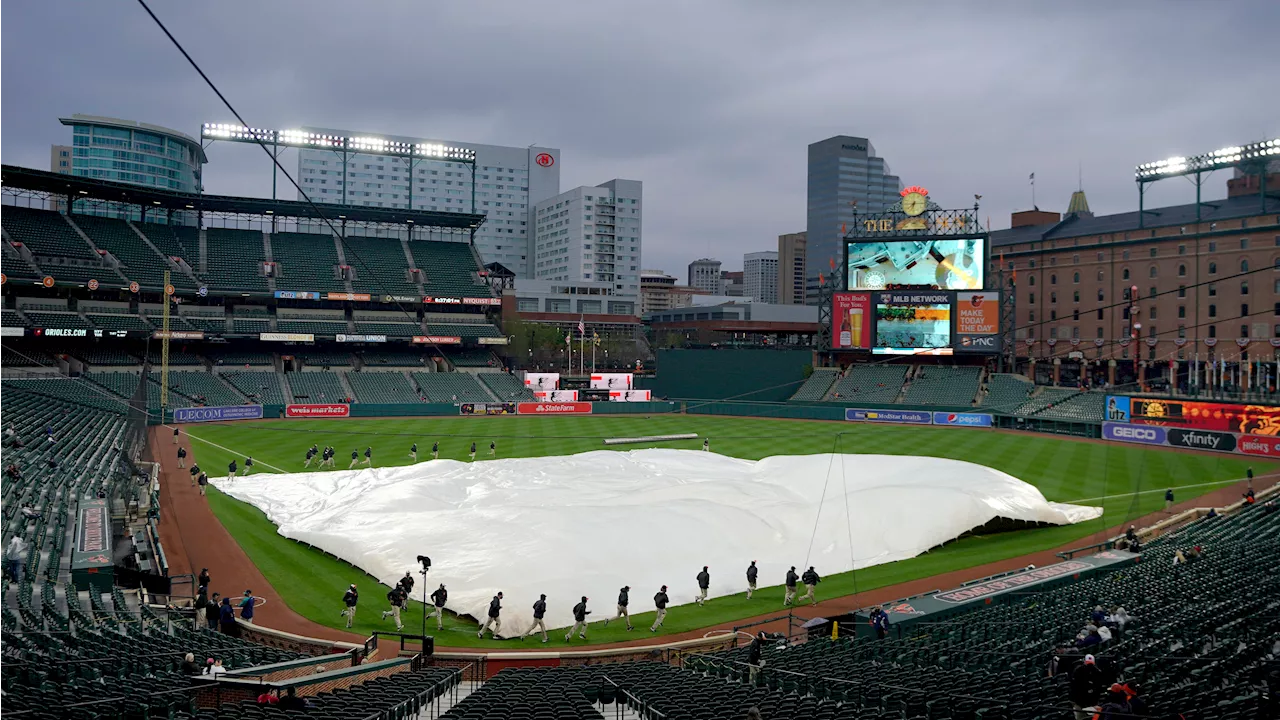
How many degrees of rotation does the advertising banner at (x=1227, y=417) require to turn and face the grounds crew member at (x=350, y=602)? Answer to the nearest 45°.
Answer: approximately 45° to its left
